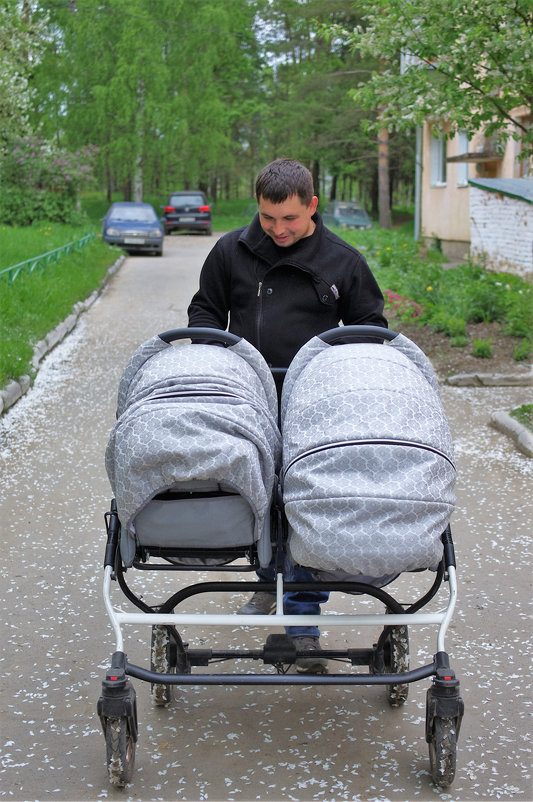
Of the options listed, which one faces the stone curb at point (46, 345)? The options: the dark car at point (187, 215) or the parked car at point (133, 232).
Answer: the parked car

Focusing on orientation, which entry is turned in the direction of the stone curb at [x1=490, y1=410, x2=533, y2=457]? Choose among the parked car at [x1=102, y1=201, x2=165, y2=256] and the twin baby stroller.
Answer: the parked car

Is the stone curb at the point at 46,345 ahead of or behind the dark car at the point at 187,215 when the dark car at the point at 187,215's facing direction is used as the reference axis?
behind

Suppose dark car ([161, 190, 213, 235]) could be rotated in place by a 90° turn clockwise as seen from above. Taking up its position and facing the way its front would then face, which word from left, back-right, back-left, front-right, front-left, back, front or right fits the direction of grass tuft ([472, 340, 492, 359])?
right

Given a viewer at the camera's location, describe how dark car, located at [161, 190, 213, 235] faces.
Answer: facing away from the viewer

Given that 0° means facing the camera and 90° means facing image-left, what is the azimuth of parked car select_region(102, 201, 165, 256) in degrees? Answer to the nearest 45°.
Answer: approximately 0°

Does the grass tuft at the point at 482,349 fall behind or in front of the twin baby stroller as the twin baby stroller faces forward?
behind

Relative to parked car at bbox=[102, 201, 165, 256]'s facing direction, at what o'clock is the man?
The man is roughly at 12 o'clock from the parked car.

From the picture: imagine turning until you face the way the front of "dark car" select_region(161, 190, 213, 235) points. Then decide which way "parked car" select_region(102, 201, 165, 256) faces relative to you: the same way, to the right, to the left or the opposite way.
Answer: the opposite way

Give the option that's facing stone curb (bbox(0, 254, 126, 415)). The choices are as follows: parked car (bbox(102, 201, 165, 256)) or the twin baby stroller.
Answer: the parked car

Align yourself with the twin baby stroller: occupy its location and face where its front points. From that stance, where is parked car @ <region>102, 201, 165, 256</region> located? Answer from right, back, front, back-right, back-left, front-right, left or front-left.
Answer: back
